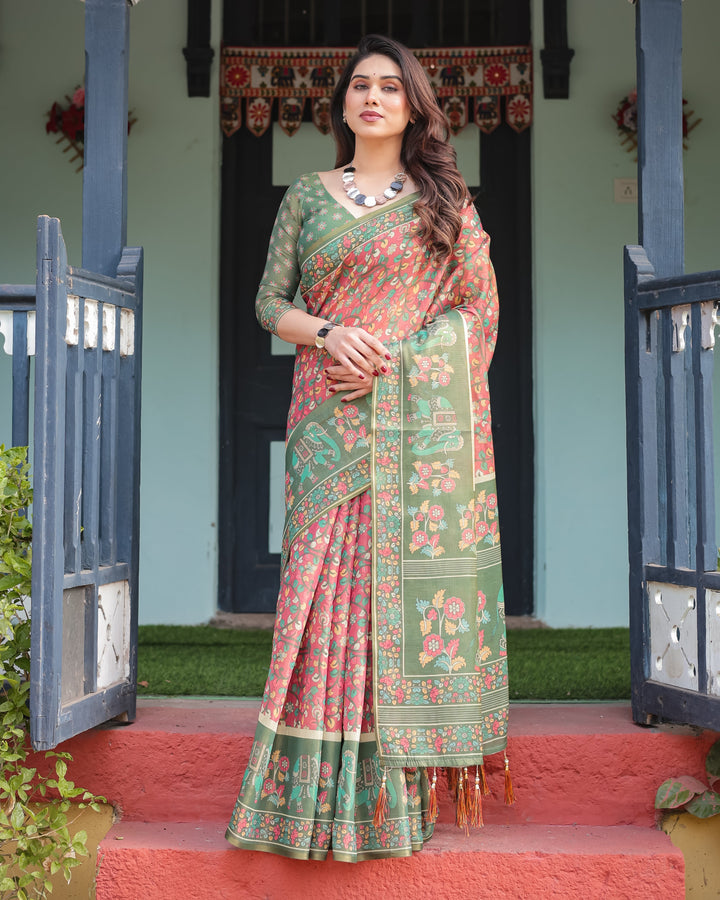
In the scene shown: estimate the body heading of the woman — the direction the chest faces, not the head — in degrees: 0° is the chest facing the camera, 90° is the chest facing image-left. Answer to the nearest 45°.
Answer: approximately 0°

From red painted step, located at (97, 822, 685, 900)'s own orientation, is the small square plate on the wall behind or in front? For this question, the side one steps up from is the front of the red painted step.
behind

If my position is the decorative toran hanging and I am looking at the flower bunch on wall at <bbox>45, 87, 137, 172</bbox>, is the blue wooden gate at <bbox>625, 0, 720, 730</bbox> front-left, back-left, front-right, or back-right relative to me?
back-left

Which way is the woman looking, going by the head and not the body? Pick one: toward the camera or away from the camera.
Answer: toward the camera

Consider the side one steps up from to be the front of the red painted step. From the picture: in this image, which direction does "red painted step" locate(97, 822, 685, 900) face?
toward the camera

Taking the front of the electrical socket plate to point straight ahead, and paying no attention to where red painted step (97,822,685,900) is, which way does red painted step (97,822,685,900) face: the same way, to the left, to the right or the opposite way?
the same way

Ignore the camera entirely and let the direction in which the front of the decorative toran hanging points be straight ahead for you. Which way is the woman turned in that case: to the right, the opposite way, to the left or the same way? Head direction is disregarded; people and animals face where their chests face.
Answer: the same way

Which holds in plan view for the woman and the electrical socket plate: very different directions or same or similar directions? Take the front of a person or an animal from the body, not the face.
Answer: same or similar directions

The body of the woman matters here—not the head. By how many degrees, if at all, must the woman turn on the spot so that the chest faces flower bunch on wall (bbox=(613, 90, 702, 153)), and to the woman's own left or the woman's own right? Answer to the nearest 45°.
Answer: approximately 135° to the woman's own left

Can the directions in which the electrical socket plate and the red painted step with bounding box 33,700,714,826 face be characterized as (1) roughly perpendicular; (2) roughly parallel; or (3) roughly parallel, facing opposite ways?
roughly parallel

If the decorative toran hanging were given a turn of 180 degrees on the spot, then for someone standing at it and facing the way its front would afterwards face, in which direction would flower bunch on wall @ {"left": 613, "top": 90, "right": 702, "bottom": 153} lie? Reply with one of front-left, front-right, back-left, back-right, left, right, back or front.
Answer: right

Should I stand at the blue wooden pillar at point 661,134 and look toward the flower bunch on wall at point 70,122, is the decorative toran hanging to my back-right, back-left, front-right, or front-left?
front-right

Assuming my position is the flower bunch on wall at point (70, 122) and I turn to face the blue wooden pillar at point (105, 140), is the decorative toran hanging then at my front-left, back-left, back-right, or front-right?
front-left

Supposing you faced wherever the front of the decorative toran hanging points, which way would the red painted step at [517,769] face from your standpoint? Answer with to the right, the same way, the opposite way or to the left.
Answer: the same way
